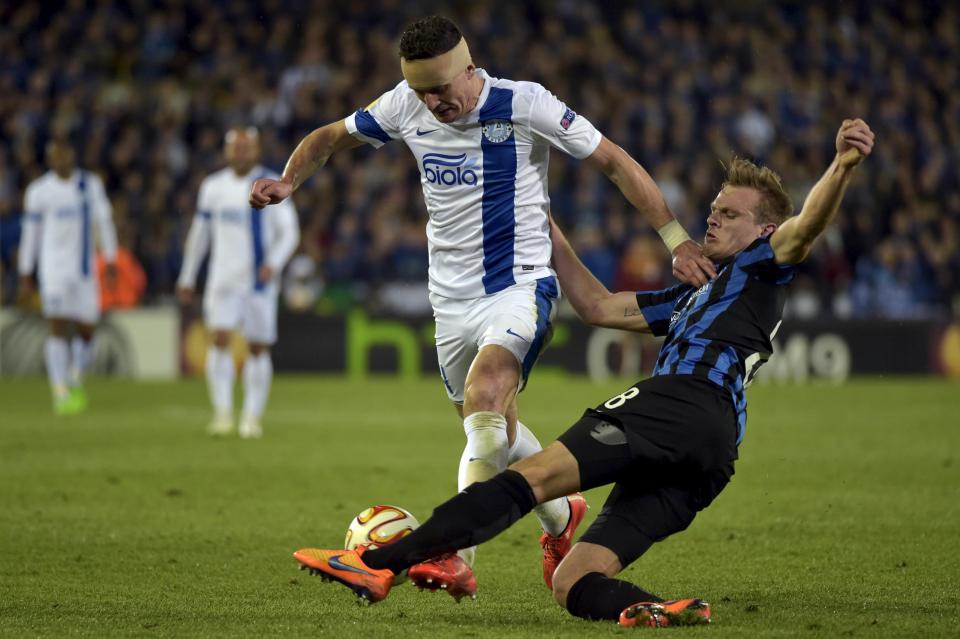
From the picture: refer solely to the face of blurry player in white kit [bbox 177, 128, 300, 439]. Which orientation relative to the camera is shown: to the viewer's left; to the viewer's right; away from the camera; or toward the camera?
toward the camera

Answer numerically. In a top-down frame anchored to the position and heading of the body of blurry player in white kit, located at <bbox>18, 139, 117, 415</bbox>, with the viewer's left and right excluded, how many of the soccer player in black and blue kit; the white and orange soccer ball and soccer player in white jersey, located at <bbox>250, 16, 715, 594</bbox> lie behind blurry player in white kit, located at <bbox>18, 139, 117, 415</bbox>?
0

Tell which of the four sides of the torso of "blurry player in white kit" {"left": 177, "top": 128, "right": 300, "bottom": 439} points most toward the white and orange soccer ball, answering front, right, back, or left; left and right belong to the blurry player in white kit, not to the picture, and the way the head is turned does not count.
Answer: front

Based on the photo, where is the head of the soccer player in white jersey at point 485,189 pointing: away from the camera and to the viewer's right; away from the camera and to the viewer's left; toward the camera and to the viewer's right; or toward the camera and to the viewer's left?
toward the camera and to the viewer's left

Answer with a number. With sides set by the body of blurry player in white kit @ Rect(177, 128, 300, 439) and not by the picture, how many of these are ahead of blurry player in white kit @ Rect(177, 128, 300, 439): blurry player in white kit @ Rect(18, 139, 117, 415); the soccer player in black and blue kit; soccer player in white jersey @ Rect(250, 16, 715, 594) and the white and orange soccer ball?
3

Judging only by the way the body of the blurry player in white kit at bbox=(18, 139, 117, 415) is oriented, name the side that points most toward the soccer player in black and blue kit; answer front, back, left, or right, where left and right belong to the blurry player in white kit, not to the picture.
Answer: front

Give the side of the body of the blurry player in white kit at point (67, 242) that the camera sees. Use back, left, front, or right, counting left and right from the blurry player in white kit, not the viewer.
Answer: front

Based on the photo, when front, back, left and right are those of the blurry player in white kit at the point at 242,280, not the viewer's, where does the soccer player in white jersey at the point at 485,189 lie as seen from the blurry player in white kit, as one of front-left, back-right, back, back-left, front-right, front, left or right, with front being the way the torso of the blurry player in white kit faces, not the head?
front

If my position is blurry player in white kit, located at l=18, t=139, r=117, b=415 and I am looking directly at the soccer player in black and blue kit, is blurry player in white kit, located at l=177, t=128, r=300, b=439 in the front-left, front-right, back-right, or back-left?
front-left

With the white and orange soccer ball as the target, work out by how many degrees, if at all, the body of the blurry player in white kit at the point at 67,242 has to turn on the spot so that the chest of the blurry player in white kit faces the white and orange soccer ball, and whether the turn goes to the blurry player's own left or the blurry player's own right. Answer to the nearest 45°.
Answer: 0° — they already face it

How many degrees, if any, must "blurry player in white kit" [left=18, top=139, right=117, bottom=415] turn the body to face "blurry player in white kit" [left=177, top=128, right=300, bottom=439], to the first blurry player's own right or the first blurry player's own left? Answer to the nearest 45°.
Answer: approximately 45° to the first blurry player's own left

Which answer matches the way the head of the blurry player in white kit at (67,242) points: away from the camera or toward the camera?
toward the camera

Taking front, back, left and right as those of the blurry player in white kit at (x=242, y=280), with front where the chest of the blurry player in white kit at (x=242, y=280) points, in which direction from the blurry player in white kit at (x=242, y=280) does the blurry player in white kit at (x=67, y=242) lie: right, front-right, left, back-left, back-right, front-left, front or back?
back-right

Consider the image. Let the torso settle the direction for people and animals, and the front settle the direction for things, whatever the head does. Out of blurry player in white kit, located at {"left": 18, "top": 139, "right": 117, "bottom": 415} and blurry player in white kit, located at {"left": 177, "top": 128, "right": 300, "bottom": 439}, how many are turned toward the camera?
2

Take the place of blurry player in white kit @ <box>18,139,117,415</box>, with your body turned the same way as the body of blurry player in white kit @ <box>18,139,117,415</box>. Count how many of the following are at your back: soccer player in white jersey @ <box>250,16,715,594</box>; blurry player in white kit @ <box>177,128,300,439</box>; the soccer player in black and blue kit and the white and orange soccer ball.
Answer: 0

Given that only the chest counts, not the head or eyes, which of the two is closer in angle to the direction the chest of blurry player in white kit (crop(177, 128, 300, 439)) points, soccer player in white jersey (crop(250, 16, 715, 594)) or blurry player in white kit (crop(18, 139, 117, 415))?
the soccer player in white jersey

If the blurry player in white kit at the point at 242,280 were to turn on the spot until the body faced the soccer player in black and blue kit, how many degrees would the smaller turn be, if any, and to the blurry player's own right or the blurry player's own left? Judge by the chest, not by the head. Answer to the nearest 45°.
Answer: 0° — they already face them

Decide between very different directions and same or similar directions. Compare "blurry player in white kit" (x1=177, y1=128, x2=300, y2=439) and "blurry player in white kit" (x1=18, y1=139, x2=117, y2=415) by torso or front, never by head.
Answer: same or similar directions

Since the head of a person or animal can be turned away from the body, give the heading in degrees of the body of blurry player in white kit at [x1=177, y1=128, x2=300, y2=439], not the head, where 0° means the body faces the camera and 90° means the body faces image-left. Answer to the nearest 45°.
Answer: approximately 0°
